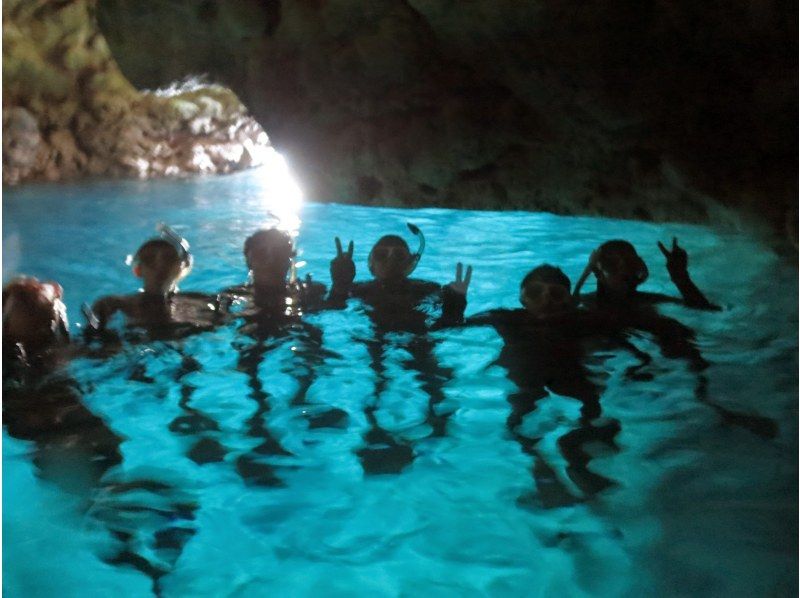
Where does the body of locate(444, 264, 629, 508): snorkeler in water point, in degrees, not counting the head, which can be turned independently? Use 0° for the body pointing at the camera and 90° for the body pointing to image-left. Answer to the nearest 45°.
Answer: approximately 0°

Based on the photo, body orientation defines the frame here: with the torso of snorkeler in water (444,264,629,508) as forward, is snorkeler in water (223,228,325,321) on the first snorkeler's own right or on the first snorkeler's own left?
on the first snorkeler's own right

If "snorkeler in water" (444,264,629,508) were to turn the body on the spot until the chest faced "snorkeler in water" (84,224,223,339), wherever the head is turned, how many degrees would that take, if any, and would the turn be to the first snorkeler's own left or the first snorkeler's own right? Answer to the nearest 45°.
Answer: approximately 90° to the first snorkeler's own right

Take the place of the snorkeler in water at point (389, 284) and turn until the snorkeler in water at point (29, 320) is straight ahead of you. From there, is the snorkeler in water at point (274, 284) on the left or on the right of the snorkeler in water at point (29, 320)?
right

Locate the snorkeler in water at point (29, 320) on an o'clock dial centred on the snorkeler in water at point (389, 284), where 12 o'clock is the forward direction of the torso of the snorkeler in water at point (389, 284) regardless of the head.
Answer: the snorkeler in water at point (29, 320) is roughly at 2 o'clock from the snorkeler in water at point (389, 284).

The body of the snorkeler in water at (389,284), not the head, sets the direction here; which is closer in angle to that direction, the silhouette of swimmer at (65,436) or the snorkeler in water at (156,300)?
the silhouette of swimmer

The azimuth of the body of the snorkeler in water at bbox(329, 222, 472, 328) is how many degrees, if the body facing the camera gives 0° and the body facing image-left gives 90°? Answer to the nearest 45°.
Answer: approximately 0°

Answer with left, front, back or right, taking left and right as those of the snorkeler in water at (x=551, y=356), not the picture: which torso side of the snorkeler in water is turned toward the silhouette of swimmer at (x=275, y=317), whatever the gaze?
right

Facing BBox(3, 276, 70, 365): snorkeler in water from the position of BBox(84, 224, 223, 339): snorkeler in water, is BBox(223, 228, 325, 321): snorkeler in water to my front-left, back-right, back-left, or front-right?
back-left

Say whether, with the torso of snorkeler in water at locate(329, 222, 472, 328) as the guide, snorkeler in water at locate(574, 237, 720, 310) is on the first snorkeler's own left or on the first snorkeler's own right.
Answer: on the first snorkeler's own left

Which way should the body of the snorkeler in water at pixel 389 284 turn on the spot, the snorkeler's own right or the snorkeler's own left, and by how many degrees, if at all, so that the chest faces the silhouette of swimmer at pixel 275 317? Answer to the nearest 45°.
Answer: approximately 90° to the snorkeler's own right

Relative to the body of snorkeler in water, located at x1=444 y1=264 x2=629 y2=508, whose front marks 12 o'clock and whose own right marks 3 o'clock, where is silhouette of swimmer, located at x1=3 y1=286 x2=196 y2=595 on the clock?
The silhouette of swimmer is roughly at 2 o'clock from the snorkeler in water.
